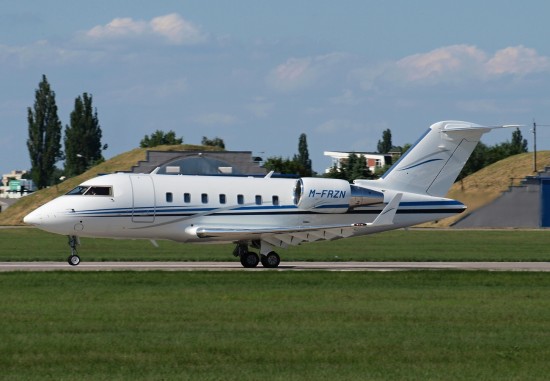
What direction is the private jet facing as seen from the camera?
to the viewer's left
